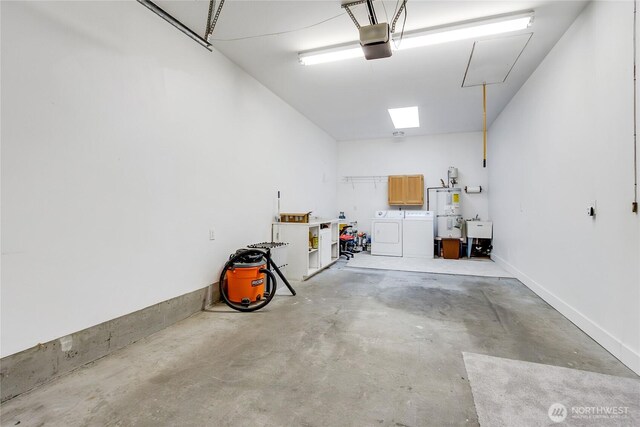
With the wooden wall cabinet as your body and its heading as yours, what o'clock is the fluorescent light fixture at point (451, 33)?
The fluorescent light fixture is roughly at 12 o'clock from the wooden wall cabinet.

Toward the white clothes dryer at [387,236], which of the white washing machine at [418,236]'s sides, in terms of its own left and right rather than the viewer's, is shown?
right

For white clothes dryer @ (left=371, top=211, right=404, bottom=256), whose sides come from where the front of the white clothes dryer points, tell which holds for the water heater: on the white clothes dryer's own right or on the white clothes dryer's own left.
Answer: on the white clothes dryer's own left

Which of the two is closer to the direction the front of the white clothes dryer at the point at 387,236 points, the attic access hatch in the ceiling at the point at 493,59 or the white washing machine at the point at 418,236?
the attic access hatch in the ceiling

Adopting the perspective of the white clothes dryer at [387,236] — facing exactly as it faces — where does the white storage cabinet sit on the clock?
The white storage cabinet is roughly at 1 o'clock from the white clothes dryer.

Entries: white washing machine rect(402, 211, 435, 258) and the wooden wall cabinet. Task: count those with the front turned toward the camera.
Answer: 2

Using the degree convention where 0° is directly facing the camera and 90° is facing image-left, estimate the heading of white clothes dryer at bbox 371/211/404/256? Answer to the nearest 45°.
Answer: approximately 0°

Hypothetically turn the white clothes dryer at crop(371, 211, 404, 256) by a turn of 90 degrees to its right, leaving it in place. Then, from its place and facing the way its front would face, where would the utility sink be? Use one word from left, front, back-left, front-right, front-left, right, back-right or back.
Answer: back

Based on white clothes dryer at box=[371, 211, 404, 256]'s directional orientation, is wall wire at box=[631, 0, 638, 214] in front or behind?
in front

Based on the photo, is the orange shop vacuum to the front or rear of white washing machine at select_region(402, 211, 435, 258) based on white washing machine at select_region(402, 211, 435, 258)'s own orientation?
to the front
